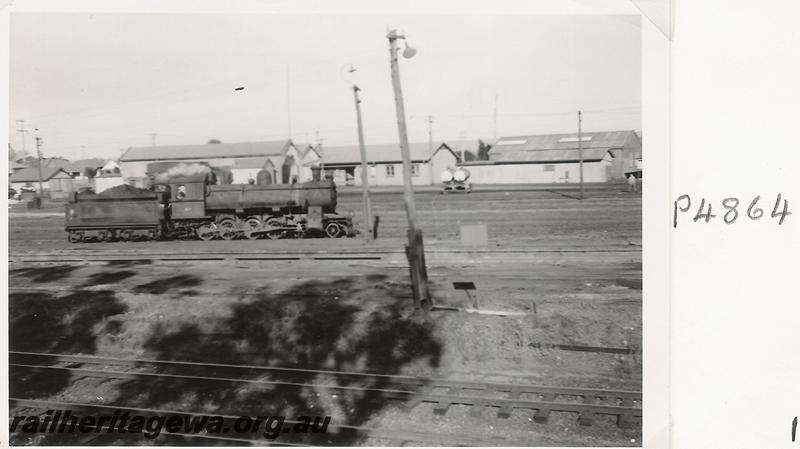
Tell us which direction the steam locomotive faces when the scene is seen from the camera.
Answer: facing to the right of the viewer

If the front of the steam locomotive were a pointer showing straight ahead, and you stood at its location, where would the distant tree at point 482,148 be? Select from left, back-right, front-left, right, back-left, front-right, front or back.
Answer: front-left

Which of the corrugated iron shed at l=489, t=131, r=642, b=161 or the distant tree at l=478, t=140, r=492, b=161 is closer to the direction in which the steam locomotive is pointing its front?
the corrugated iron shed

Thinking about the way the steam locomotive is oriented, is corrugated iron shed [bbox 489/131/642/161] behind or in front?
in front

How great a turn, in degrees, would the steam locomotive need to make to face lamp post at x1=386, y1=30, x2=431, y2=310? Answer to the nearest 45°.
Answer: approximately 90° to its right

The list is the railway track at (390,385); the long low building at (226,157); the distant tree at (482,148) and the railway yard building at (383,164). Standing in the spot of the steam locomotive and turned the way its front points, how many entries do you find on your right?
1

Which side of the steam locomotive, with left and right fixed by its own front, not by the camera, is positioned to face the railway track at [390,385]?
right

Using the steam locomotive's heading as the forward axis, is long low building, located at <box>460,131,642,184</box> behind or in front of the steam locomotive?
in front

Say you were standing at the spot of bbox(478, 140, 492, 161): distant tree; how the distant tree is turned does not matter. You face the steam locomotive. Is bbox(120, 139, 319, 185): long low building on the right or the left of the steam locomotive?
right

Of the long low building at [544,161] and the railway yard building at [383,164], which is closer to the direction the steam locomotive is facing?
the long low building

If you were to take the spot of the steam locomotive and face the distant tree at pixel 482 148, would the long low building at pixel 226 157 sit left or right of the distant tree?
left
